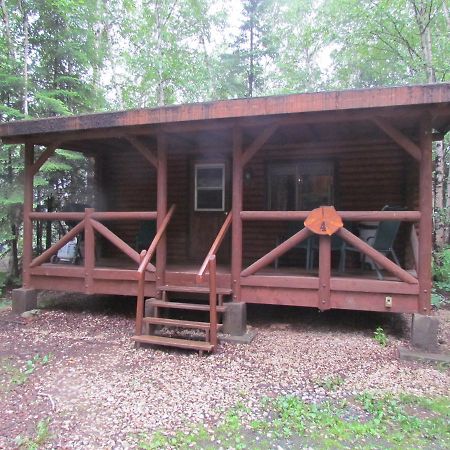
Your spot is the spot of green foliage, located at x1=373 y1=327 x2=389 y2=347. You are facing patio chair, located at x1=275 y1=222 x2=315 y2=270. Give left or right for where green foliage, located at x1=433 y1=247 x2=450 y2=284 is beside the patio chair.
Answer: right

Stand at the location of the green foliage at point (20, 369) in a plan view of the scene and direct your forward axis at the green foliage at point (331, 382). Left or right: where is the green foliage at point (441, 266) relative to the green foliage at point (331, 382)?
left

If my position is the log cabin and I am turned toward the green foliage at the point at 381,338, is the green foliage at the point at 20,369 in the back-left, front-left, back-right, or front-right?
front-right

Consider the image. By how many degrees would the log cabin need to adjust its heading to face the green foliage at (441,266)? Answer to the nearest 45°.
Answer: approximately 135° to its left

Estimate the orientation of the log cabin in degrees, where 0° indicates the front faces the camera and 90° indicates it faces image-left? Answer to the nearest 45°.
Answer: approximately 0°

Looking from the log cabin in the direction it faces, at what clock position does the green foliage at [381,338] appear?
The green foliage is roughly at 10 o'clock from the log cabin.

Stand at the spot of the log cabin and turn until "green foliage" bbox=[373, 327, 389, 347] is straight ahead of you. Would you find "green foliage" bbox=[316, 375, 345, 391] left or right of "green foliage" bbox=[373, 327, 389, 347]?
right

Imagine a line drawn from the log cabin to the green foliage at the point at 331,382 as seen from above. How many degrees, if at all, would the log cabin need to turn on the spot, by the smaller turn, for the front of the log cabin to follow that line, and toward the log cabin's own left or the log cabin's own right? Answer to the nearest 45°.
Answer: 0° — it already faces it
